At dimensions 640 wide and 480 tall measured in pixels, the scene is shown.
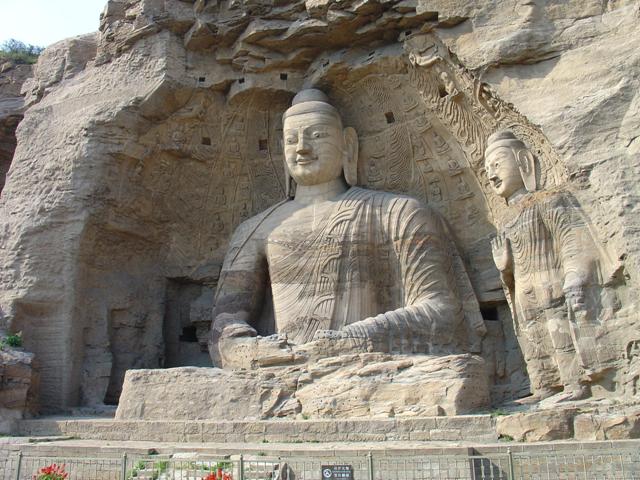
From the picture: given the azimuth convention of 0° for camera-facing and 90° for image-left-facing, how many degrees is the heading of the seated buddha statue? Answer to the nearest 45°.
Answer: approximately 45°

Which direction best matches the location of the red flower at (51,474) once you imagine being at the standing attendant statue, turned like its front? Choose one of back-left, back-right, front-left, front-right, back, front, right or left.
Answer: front

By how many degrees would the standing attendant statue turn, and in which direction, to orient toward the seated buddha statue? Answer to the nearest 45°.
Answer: approximately 45° to its right

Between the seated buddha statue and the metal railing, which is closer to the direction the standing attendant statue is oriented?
the metal railing

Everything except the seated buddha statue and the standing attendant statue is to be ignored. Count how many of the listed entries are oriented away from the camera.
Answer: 0

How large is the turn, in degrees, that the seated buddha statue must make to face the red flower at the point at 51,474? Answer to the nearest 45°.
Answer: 0° — it already faces it

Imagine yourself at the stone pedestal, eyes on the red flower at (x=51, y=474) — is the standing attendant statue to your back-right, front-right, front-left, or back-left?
back-left

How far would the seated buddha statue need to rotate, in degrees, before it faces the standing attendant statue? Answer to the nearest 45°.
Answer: approximately 90° to its left

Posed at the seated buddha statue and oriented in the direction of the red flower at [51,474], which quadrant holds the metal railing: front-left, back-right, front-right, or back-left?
front-left

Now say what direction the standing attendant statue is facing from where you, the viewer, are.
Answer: facing the viewer and to the left of the viewer

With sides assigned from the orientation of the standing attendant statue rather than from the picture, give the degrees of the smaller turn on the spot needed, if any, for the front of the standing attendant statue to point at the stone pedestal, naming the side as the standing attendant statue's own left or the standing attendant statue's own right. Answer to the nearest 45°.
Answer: approximately 45° to the standing attendant statue's own right
